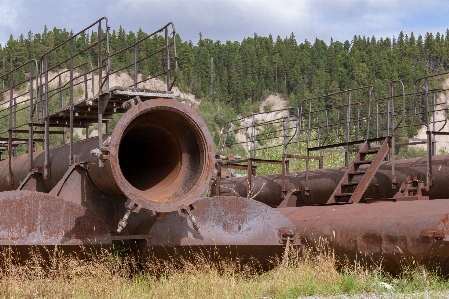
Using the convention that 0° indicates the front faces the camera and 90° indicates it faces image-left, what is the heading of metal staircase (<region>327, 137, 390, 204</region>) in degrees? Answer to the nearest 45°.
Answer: approximately 45°

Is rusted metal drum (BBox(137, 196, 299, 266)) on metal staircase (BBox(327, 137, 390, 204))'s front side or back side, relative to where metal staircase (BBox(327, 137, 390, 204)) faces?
on the front side

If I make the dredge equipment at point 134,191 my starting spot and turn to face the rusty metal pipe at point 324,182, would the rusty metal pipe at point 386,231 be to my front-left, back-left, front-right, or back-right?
front-right

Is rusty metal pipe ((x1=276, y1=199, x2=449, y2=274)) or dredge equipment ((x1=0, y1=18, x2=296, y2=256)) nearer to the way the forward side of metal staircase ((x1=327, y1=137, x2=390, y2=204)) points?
the dredge equipment

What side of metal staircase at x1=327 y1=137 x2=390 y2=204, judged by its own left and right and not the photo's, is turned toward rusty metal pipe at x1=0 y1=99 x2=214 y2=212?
front

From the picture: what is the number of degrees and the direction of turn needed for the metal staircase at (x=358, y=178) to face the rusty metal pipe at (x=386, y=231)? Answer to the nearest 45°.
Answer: approximately 45° to its left

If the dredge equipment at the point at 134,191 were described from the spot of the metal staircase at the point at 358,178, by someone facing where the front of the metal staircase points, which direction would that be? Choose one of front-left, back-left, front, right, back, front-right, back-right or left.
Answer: front
